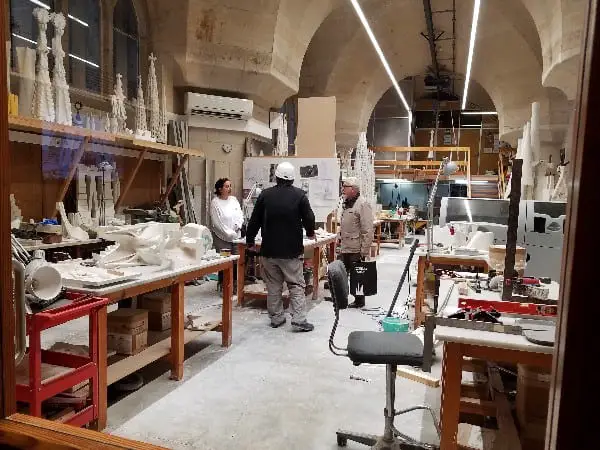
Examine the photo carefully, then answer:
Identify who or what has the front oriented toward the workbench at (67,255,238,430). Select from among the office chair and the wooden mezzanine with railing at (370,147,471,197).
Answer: the wooden mezzanine with railing

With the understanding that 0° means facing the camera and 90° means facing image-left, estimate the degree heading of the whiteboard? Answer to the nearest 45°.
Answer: approximately 0°

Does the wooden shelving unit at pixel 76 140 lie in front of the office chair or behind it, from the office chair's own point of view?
behind

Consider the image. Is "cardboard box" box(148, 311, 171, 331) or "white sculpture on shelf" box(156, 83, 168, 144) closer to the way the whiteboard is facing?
the cardboard box

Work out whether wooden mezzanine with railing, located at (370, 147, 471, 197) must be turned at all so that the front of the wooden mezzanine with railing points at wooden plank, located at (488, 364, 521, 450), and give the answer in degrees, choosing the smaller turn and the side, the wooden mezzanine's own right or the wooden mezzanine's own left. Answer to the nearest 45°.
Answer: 0° — it already faces it

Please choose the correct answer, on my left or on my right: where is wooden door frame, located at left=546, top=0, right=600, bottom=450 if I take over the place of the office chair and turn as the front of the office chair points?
on my right

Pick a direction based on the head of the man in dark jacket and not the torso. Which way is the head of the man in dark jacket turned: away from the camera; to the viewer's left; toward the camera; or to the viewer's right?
away from the camera

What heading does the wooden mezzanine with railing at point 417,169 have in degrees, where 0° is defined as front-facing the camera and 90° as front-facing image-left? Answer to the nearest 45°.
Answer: approximately 0°

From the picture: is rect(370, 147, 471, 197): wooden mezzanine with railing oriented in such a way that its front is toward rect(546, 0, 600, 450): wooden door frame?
yes

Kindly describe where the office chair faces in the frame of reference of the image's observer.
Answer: facing to the right of the viewer

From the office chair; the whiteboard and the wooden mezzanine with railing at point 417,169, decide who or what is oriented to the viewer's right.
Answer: the office chair

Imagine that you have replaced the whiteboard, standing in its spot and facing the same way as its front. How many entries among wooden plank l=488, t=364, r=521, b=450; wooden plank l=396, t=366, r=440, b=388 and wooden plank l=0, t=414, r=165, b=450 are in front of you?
3
